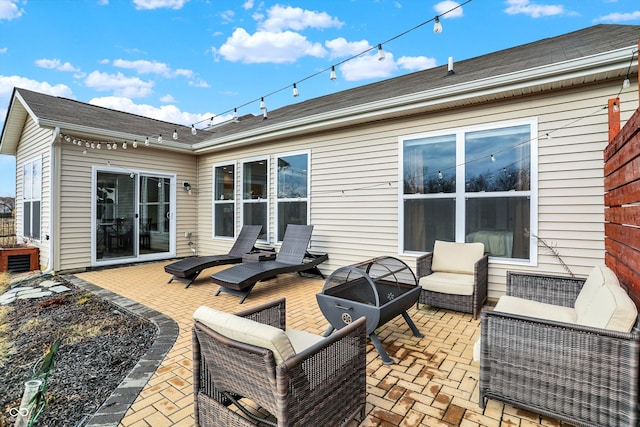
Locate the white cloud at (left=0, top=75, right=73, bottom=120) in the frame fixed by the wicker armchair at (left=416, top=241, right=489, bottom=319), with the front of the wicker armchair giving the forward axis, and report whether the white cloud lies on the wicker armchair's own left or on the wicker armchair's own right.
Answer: on the wicker armchair's own right

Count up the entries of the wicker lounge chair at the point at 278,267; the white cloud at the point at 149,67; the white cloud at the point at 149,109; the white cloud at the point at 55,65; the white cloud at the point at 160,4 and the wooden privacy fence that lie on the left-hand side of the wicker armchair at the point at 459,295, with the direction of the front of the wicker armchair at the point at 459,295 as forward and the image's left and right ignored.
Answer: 1

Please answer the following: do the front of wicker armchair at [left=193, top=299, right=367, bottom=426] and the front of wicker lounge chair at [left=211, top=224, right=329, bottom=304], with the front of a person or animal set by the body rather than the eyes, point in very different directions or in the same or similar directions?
very different directions

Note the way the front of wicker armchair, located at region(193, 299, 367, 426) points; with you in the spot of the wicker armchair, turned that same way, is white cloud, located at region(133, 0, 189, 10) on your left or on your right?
on your left

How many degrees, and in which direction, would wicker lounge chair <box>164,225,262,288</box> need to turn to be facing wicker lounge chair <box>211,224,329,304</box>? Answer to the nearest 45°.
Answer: approximately 90° to its left

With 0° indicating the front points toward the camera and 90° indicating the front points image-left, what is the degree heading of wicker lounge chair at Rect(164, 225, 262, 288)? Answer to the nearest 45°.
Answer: approximately 45°

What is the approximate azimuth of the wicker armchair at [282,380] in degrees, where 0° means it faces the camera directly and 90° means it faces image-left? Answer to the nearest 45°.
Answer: approximately 225°

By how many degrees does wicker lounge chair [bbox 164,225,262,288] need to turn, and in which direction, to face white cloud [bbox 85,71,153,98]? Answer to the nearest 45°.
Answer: approximately 135° to its right

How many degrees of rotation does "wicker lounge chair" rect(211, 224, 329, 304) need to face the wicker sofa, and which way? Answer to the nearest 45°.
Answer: approximately 90° to its left

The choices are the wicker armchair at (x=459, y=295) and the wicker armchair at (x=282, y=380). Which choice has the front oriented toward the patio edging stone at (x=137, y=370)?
the wicker armchair at (x=459, y=295)

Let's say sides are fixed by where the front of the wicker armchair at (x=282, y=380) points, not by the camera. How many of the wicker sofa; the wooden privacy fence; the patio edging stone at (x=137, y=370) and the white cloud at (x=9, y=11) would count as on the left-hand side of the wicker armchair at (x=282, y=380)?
2

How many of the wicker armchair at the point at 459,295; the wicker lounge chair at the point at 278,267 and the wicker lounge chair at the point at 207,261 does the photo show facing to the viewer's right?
0
